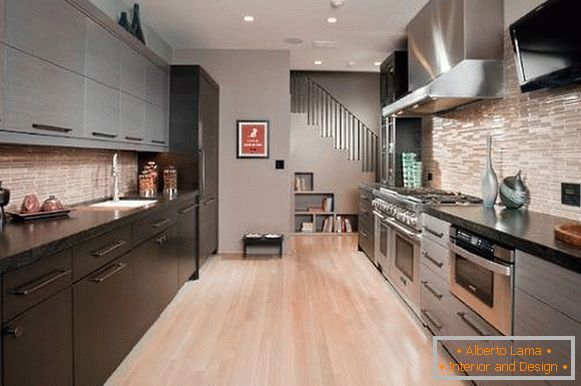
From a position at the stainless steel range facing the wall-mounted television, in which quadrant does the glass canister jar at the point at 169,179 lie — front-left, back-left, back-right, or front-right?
back-right

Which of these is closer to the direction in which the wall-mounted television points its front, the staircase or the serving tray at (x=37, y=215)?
the serving tray

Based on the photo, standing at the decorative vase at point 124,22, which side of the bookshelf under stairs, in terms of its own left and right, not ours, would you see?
front

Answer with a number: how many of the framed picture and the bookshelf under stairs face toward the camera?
2

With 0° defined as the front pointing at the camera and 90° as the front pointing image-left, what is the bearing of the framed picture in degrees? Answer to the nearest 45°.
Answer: approximately 0°

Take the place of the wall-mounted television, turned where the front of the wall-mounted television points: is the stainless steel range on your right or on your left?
on your right

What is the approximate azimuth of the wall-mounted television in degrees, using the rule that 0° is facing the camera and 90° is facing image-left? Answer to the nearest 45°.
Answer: approximately 45°

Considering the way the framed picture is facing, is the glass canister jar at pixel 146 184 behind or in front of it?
in front

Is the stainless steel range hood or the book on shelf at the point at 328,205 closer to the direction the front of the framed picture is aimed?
the stainless steel range hood

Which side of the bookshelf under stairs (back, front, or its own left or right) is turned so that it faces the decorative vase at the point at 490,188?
front

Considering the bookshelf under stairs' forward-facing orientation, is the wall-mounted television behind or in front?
in front
